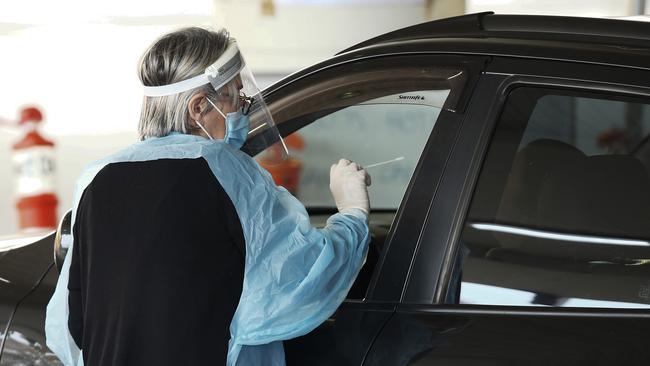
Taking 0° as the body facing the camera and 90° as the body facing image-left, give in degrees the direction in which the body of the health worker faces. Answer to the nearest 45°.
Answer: approximately 225°
